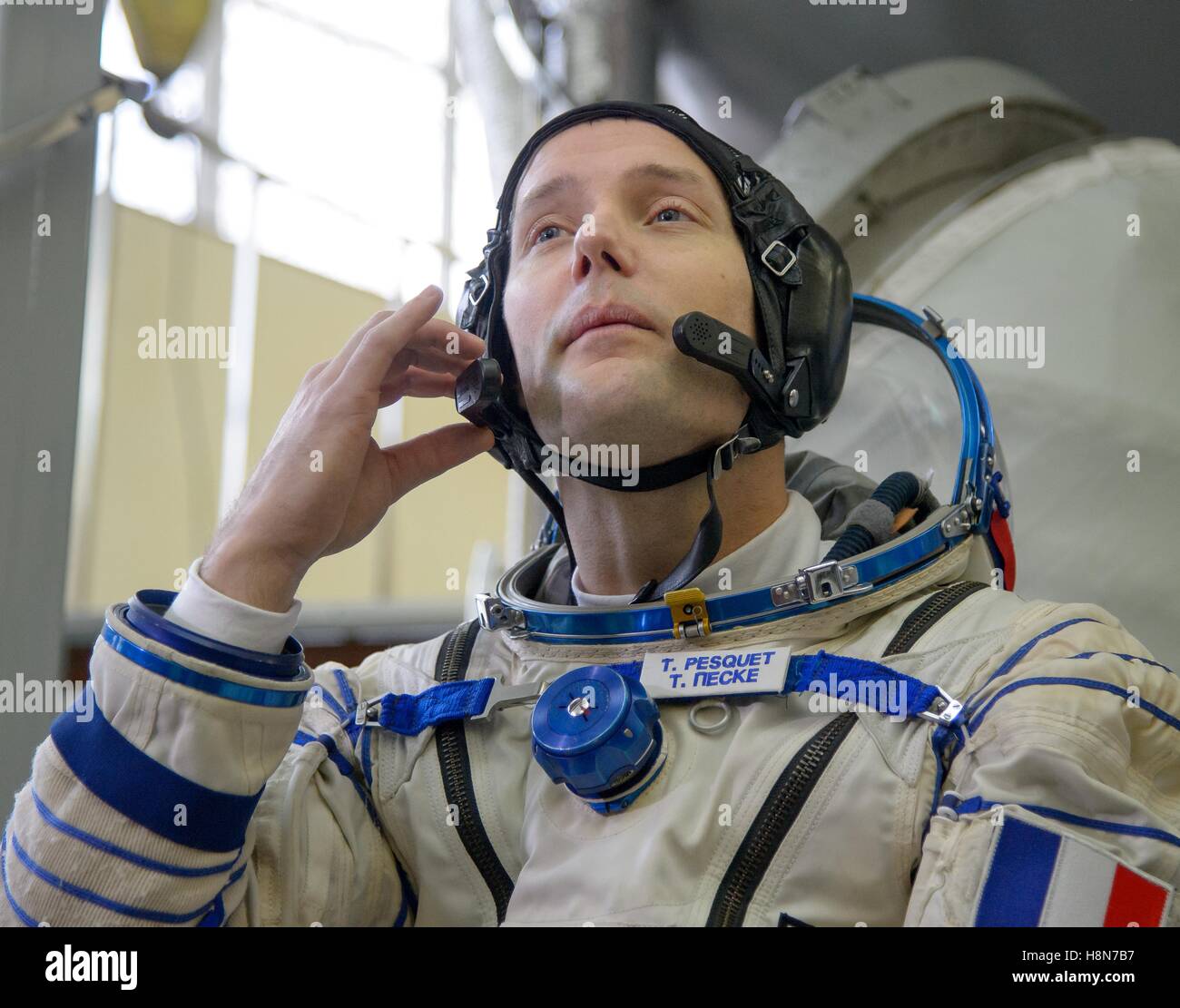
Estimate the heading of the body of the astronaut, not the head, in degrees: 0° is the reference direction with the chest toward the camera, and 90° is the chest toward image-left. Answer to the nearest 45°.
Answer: approximately 45°
